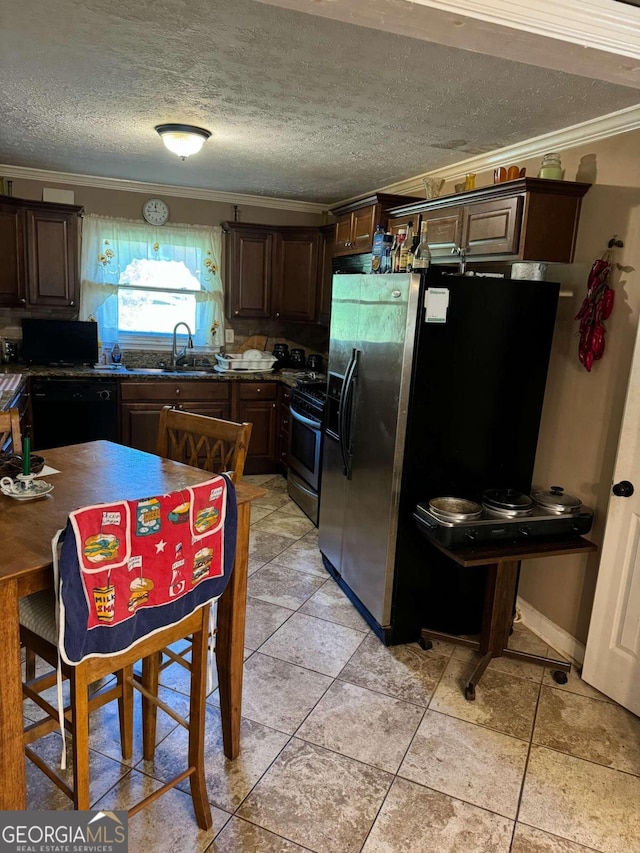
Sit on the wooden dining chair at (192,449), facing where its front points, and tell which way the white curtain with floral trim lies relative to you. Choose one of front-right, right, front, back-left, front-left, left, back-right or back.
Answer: back-right

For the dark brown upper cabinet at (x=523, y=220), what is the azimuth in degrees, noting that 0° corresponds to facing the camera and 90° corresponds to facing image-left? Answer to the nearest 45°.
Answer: approximately 45°

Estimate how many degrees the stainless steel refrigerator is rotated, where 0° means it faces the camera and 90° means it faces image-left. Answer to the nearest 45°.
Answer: approximately 45°

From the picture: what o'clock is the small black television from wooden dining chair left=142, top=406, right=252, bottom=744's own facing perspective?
The small black television is roughly at 4 o'clock from the wooden dining chair.

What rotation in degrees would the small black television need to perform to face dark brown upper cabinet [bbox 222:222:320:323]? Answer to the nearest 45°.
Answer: approximately 90° to its left

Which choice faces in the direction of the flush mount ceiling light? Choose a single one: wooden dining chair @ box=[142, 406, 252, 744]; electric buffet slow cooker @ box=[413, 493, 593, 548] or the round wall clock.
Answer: the round wall clock
